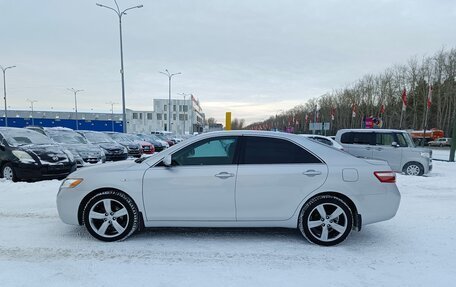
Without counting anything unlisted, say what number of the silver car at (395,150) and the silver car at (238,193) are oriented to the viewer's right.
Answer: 1

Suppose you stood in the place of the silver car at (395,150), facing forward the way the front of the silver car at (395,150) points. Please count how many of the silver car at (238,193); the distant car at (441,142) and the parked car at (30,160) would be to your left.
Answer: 1

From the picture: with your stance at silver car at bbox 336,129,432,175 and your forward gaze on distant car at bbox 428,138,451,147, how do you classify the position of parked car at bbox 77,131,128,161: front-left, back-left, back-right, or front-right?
back-left

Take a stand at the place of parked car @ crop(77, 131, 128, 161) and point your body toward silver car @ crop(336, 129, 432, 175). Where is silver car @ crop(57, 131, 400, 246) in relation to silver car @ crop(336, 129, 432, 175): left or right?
right

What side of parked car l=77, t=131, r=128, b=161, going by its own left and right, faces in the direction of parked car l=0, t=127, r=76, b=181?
right

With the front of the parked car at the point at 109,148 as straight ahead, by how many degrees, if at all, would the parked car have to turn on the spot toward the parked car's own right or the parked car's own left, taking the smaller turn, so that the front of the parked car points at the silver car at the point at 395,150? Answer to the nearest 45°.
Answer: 0° — it already faces it

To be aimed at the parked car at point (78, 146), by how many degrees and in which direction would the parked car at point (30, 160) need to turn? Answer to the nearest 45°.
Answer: approximately 90° to its left

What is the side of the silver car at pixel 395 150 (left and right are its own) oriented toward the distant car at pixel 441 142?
left

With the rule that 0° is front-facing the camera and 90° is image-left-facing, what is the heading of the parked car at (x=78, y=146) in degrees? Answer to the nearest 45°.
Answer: approximately 315°

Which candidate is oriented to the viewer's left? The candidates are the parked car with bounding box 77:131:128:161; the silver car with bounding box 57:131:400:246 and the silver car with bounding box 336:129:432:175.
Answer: the silver car with bounding box 57:131:400:246

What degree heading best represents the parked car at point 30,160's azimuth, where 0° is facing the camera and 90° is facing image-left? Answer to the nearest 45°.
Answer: approximately 315°

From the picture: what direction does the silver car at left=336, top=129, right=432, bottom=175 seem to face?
to the viewer's right

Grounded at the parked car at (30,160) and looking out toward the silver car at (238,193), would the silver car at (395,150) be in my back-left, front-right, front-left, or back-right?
front-left

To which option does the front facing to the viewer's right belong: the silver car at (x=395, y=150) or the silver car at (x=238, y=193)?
the silver car at (x=395, y=150)

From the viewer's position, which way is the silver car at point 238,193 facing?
facing to the left of the viewer

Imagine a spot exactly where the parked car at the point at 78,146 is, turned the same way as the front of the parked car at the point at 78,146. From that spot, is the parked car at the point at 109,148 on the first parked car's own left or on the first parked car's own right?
on the first parked car's own left
